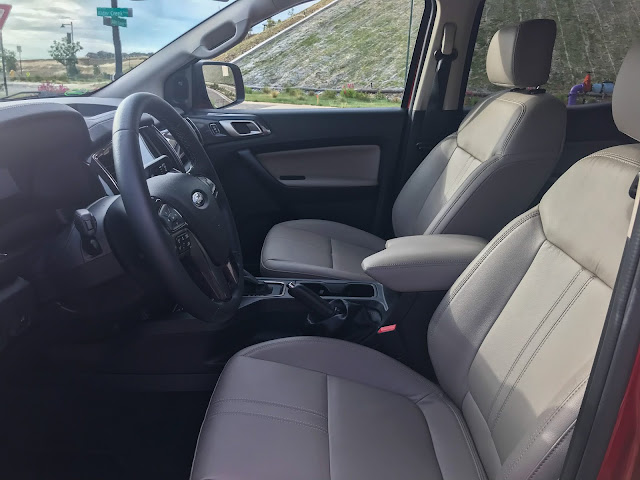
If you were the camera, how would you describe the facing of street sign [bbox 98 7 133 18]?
facing the viewer

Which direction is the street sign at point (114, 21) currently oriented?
toward the camera

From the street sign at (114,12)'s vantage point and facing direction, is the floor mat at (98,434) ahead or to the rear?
ahead

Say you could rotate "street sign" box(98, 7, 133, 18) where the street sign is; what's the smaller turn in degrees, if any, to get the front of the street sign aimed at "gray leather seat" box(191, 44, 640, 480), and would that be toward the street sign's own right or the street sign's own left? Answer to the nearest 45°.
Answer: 0° — it already faces it

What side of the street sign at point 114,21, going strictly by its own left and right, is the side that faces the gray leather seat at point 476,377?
front

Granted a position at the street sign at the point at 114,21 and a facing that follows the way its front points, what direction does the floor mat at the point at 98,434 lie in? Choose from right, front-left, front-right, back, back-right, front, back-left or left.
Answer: front

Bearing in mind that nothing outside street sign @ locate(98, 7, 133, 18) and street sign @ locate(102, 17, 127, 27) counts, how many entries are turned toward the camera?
2

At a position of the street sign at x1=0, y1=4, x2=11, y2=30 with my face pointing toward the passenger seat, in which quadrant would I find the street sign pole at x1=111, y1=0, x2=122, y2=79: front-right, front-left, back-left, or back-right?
front-left
